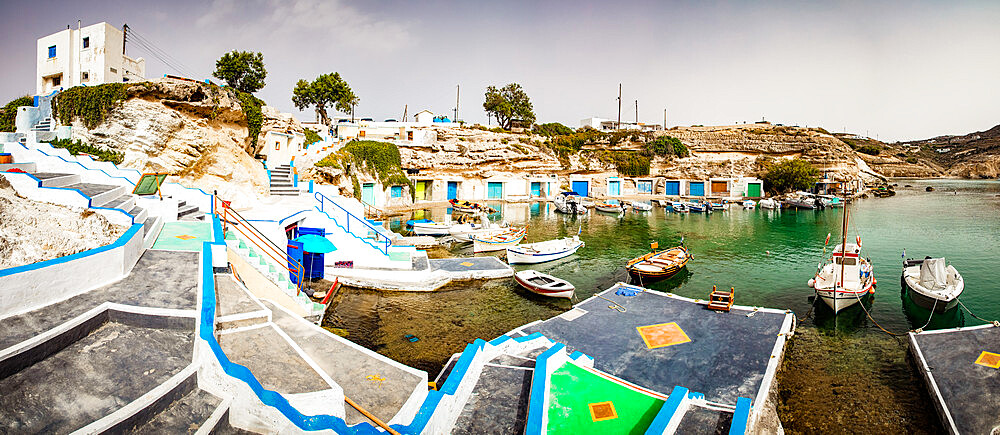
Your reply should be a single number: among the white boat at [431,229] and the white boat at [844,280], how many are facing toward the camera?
1

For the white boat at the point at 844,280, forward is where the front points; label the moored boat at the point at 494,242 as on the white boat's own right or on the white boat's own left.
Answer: on the white boat's own right

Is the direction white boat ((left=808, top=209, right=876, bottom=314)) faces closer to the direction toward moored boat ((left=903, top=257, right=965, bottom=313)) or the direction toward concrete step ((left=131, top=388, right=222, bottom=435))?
the concrete step

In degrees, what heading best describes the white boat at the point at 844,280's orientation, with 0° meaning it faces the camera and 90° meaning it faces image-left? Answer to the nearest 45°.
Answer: approximately 0°
